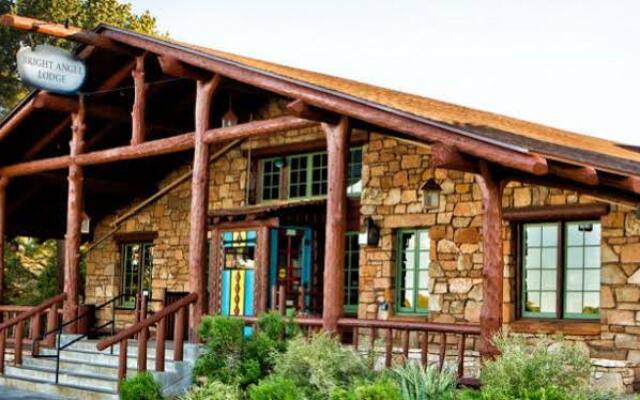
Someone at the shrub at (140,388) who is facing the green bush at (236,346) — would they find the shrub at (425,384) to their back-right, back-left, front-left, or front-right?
front-right

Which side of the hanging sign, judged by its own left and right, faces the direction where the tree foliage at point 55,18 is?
back

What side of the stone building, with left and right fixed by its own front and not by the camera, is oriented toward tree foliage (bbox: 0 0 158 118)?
right

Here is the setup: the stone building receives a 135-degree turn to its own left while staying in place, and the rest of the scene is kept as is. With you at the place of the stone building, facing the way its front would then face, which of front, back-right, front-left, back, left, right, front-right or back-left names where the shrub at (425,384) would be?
right

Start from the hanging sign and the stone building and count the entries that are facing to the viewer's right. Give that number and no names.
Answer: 0

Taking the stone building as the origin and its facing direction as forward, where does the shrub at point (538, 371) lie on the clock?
The shrub is roughly at 10 o'clock from the stone building.

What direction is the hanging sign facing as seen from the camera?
toward the camera

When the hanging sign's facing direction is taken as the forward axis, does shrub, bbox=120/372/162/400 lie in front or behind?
in front

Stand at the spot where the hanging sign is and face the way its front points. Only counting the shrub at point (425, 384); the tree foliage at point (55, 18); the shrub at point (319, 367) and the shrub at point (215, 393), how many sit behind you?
1

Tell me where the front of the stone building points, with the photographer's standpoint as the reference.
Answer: facing the viewer and to the left of the viewer

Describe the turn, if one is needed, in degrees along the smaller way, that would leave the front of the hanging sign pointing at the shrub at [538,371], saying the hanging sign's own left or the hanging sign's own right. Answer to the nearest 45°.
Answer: approximately 45° to the hanging sign's own left

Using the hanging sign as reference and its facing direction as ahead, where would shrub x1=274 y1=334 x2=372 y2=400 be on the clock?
The shrub is roughly at 11 o'clock from the hanging sign.

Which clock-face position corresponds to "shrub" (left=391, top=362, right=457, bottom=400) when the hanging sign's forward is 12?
The shrub is roughly at 11 o'clock from the hanging sign.

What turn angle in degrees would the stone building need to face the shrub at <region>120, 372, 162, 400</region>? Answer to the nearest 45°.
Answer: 0° — it already faces it

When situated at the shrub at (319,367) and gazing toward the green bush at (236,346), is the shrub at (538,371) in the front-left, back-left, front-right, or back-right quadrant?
back-right
